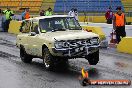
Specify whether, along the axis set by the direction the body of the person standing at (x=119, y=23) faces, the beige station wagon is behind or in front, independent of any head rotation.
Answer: in front

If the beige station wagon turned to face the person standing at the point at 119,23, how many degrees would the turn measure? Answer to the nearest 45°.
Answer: approximately 90° to its left

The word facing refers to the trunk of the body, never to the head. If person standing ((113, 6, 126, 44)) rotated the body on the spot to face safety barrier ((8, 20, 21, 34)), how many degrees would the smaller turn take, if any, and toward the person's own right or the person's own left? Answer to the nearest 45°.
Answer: approximately 135° to the person's own right

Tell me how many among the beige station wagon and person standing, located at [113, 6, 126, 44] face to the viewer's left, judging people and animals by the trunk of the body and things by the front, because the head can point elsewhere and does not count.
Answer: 0

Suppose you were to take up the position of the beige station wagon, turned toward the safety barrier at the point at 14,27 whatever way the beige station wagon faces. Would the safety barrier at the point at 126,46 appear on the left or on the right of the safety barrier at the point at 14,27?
right

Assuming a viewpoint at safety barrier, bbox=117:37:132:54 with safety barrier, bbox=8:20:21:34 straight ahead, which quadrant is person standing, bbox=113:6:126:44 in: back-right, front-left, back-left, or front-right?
front-right

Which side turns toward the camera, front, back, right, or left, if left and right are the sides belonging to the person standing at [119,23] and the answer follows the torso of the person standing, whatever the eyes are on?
front

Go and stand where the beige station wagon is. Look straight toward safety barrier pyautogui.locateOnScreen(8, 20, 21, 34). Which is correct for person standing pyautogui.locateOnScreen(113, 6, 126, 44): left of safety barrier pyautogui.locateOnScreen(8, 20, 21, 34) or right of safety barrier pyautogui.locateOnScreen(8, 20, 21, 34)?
right

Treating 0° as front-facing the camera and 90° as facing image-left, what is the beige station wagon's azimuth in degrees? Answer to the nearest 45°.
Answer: approximately 315°

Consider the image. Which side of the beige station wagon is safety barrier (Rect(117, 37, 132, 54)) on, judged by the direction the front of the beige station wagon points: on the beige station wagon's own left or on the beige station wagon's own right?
on the beige station wagon's own left

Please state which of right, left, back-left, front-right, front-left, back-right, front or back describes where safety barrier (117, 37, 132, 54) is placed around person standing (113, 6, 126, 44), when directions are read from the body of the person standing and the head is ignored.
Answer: front
